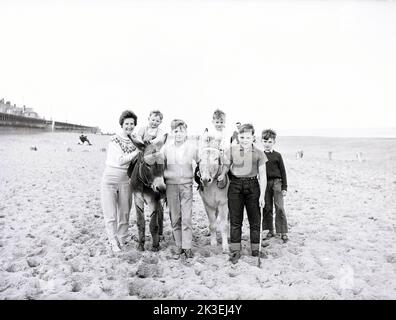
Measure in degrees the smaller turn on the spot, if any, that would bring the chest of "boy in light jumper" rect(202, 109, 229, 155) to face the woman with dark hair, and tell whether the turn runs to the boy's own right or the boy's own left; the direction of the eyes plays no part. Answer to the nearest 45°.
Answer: approximately 90° to the boy's own right

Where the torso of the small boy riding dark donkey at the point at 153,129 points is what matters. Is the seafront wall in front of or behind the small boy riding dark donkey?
behind

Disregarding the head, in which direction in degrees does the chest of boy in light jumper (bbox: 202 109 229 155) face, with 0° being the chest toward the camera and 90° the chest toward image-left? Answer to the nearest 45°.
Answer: approximately 0°
